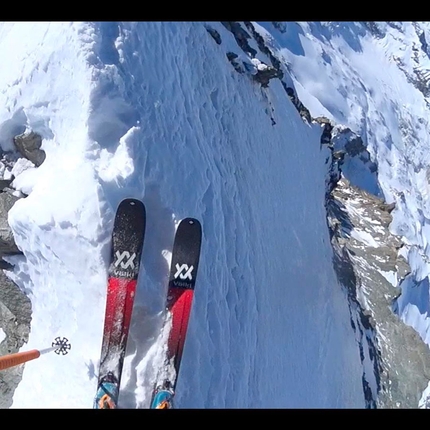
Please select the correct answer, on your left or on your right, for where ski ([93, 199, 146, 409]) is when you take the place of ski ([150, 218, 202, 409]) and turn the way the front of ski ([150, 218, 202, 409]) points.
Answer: on your left

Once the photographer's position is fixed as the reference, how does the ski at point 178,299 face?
facing away from the viewer

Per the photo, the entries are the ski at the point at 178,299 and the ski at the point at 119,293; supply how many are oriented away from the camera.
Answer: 2

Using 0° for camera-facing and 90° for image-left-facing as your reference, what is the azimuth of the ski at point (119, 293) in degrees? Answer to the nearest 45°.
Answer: approximately 180°
